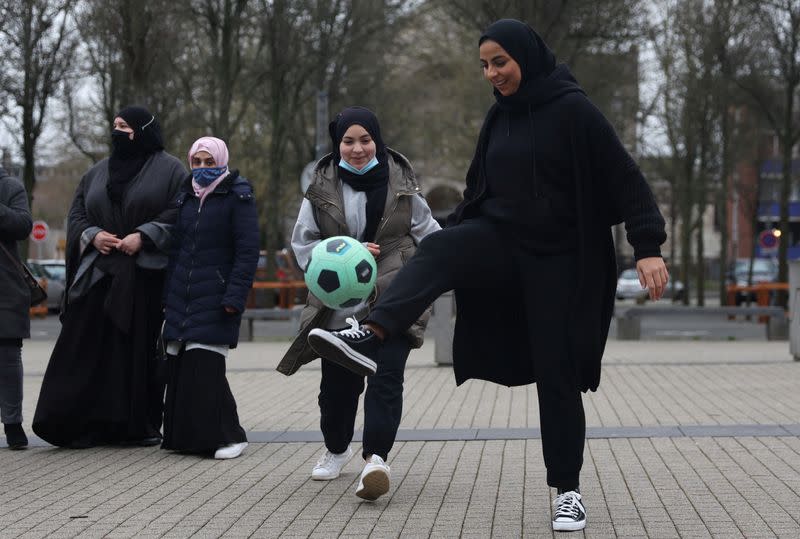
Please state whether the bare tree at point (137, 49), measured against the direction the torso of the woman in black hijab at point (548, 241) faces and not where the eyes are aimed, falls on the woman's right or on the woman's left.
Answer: on the woman's right

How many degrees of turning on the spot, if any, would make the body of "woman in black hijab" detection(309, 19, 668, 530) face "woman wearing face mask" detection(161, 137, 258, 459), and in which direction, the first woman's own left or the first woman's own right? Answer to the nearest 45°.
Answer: approximately 90° to the first woman's own right

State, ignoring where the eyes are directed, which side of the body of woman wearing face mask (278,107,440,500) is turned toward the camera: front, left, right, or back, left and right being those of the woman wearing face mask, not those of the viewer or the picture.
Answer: front

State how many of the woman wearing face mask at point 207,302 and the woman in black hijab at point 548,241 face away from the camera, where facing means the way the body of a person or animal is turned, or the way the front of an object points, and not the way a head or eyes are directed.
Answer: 0

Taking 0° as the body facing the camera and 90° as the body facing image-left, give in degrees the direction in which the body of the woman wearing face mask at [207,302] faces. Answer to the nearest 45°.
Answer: approximately 45°

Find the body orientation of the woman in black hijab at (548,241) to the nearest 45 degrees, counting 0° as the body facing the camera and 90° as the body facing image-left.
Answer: approximately 45°

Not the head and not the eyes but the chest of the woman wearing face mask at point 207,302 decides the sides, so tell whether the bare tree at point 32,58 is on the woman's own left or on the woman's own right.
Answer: on the woman's own right

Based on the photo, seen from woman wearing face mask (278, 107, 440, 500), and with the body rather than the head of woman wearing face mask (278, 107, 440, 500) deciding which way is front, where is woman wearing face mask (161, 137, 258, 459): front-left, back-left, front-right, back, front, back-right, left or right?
back-right

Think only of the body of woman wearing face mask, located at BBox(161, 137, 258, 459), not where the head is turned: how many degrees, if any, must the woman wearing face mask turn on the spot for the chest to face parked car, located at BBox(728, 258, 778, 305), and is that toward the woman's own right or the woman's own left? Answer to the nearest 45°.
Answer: approximately 180°

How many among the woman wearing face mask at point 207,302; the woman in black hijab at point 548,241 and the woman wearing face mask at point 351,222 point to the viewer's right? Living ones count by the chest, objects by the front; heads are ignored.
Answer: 0
